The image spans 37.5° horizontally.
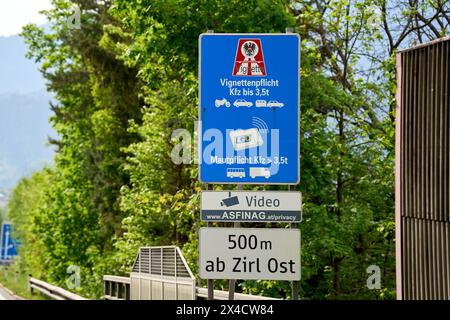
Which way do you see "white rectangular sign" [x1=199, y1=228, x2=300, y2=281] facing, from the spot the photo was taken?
facing the viewer

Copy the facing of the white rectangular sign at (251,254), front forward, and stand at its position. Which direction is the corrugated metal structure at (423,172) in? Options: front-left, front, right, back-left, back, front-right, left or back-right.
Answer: left

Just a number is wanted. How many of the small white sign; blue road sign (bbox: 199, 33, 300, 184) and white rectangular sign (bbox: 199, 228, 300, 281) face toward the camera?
3

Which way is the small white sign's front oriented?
toward the camera

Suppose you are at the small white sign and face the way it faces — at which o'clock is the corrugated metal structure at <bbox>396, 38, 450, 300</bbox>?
The corrugated metal structure is roughly at 9 o'clock from the small white sign.

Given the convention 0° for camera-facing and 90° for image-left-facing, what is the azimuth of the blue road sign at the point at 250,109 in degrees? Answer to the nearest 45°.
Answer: approximately 0°

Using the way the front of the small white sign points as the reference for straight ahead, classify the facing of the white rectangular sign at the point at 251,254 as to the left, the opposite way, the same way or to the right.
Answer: the same way

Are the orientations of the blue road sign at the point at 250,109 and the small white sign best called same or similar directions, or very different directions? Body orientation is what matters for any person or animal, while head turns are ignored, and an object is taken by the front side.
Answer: same or similar directions

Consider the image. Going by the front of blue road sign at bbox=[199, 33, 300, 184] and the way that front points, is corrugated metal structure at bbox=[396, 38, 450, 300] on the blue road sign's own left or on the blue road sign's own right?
on the blue road sign's own left

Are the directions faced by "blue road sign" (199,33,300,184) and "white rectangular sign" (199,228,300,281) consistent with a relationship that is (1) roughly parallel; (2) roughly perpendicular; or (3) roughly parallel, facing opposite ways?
roughly parallel
